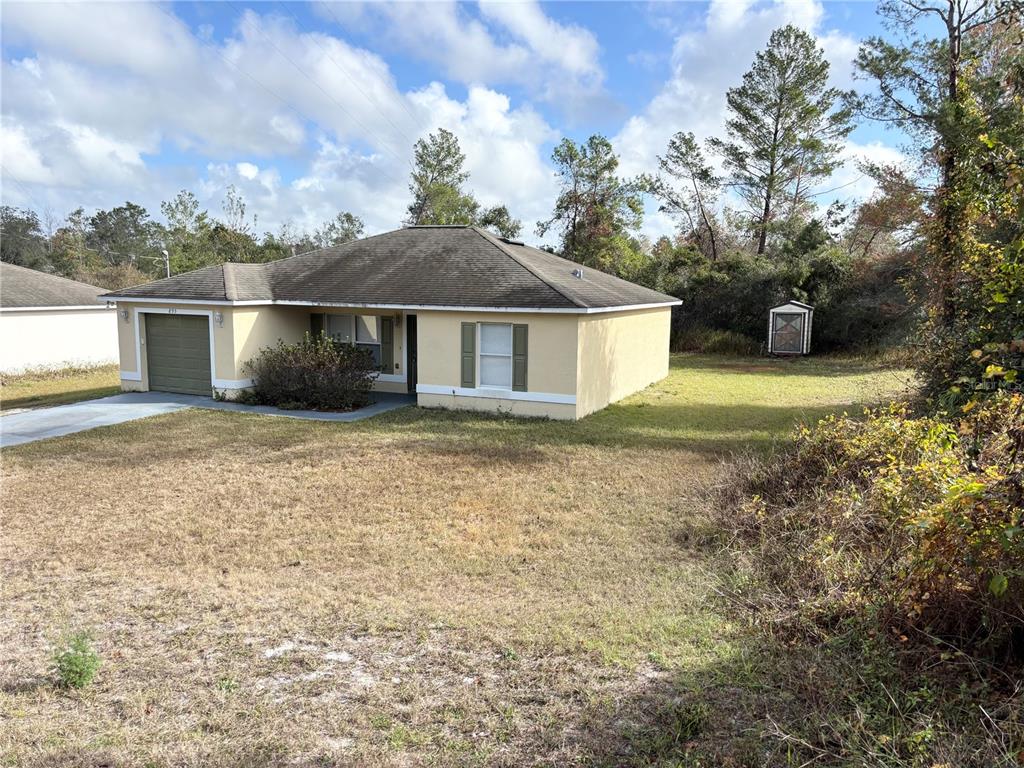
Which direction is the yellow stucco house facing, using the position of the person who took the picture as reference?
facing the viewer and to the left of the viewer

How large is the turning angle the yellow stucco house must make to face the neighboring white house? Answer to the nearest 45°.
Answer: approximately 90° to its right

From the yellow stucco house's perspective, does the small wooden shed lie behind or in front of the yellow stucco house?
behind

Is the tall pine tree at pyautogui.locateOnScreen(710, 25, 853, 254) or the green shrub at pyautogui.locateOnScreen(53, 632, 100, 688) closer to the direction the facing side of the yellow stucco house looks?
the green shrub

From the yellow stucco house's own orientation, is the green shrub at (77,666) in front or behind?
in front

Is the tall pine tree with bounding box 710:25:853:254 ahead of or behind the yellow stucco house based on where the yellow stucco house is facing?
behind
